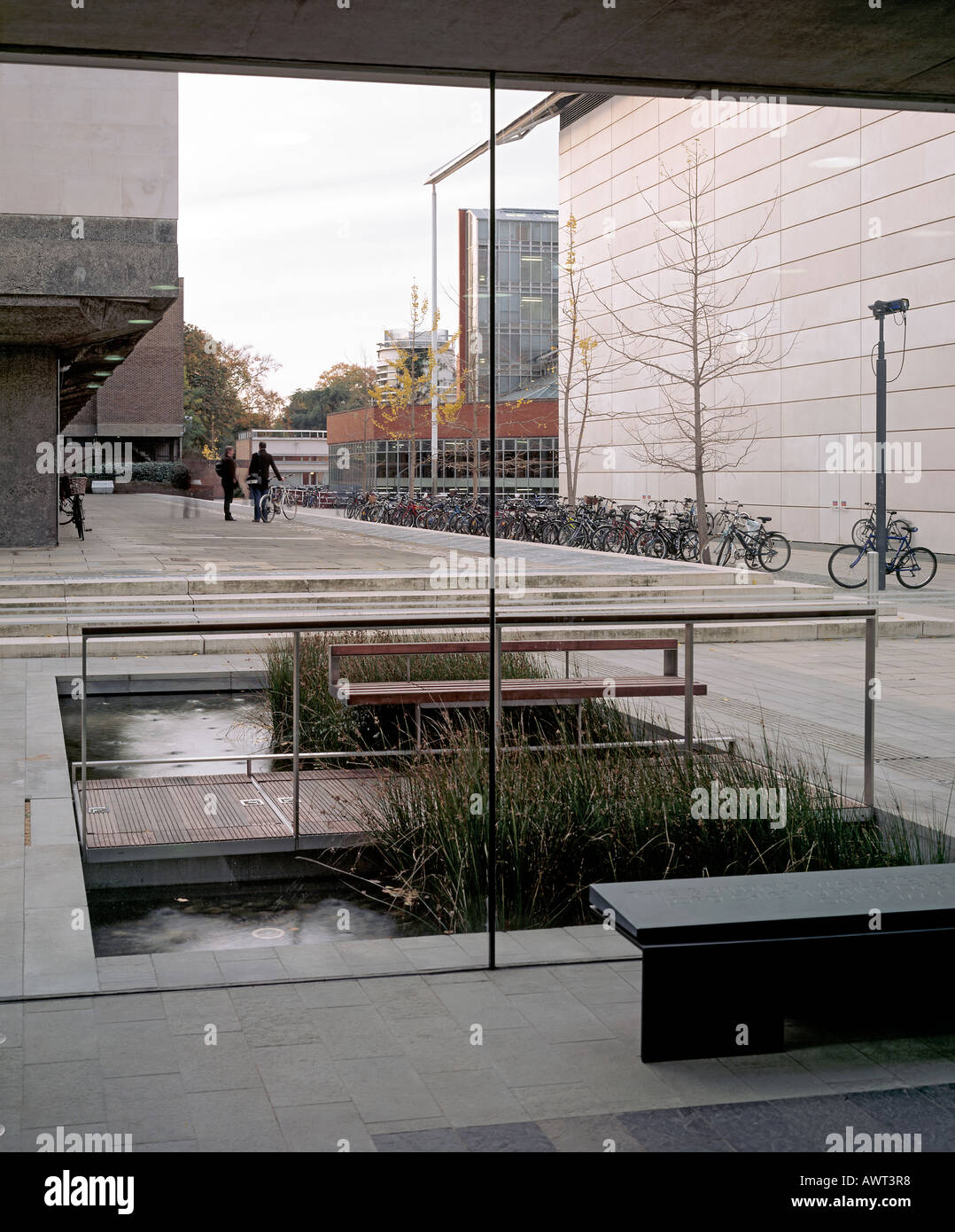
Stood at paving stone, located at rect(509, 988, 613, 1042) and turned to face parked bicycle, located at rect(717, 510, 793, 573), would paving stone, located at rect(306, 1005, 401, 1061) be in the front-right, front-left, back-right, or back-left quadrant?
back-left

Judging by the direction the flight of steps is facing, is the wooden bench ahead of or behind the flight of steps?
ahead

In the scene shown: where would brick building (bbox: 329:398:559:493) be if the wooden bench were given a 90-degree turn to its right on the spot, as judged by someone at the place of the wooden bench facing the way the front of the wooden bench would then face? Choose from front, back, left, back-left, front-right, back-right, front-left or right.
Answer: right

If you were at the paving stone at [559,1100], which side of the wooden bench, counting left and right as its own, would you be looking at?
front

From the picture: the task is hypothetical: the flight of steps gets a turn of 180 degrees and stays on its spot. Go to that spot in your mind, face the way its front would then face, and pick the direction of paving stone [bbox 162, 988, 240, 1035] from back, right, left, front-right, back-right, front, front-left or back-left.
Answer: back

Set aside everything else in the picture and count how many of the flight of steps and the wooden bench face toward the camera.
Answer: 2

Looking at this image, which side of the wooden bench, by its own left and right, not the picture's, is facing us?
front

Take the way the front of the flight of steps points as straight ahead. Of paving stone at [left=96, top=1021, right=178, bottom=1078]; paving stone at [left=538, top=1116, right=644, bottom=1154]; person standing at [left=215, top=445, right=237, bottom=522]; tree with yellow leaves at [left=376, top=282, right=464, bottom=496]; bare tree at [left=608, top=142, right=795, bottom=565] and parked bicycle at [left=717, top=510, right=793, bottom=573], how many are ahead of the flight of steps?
2

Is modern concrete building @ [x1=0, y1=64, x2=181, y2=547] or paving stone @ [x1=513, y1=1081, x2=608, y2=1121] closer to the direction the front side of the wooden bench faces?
the paving stone

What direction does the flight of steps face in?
toward the camera

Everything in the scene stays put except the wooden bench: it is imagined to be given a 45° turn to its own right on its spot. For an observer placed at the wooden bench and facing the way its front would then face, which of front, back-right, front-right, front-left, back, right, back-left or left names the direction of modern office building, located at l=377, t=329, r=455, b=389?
back-right

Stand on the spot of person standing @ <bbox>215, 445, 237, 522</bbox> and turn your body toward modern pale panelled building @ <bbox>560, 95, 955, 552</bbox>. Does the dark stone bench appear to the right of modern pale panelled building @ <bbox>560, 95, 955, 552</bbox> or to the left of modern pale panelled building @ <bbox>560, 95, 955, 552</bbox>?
right

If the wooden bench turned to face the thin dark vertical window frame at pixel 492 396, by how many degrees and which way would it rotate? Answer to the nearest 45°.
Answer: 0° — it already faces it

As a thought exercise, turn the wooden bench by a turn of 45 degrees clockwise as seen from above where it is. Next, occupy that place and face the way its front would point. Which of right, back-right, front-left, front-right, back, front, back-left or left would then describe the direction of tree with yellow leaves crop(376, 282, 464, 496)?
back-right

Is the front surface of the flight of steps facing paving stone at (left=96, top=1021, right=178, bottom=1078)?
yes
